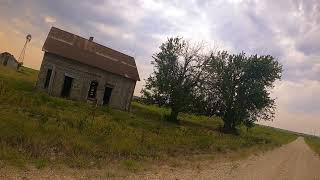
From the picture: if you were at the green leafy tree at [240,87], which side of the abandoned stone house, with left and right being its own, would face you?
left

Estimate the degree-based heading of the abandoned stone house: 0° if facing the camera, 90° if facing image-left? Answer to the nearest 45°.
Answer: approximately 0°
